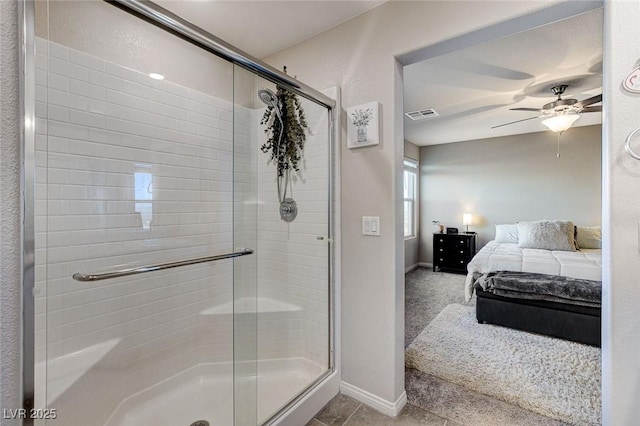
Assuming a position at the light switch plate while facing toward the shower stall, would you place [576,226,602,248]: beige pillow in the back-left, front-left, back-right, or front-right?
back-right

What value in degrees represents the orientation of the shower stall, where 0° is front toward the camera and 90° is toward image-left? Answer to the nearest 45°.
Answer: approximately 315°

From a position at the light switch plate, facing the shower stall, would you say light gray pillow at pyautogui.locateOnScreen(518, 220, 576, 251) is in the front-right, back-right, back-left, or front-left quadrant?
back-right

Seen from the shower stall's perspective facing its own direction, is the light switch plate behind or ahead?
ahead

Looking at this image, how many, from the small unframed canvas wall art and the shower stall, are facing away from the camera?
0

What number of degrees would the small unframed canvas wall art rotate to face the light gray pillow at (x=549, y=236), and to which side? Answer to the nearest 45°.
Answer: approximately 180°

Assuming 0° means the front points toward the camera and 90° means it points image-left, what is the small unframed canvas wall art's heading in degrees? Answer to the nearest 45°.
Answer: approximately 45°

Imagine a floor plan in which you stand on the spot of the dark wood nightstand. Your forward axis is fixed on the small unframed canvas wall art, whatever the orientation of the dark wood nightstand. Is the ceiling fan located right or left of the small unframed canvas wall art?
left

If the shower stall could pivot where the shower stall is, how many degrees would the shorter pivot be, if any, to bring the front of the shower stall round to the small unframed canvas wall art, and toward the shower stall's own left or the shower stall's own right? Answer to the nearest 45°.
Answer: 0° — it already faces it

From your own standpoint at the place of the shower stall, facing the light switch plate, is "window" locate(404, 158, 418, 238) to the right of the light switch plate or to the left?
left

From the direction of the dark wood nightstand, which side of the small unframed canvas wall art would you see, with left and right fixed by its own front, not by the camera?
back
